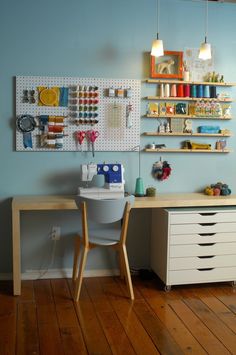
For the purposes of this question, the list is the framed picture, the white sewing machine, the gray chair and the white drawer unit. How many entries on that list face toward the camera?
3

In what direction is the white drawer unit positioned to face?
toward the camera

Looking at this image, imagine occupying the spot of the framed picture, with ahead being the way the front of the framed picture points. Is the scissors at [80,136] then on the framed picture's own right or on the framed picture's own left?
on the framed picture's own right

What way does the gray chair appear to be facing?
away from the camera

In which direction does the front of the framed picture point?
toward the camera

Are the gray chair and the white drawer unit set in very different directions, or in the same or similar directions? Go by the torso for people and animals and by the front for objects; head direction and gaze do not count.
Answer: very different directions

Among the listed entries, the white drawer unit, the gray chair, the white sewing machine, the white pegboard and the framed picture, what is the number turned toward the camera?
4
